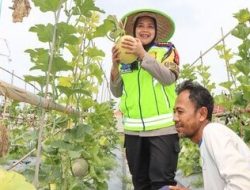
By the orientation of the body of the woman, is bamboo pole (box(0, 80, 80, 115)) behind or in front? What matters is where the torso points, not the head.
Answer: in front

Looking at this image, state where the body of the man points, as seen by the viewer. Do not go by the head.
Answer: to the viewer's left

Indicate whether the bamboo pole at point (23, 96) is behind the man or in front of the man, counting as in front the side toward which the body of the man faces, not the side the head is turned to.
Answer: in front

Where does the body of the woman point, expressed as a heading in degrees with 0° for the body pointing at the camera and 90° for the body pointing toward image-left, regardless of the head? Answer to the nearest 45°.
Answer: approximately 45°

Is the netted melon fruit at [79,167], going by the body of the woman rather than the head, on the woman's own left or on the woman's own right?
on the woman's own right
